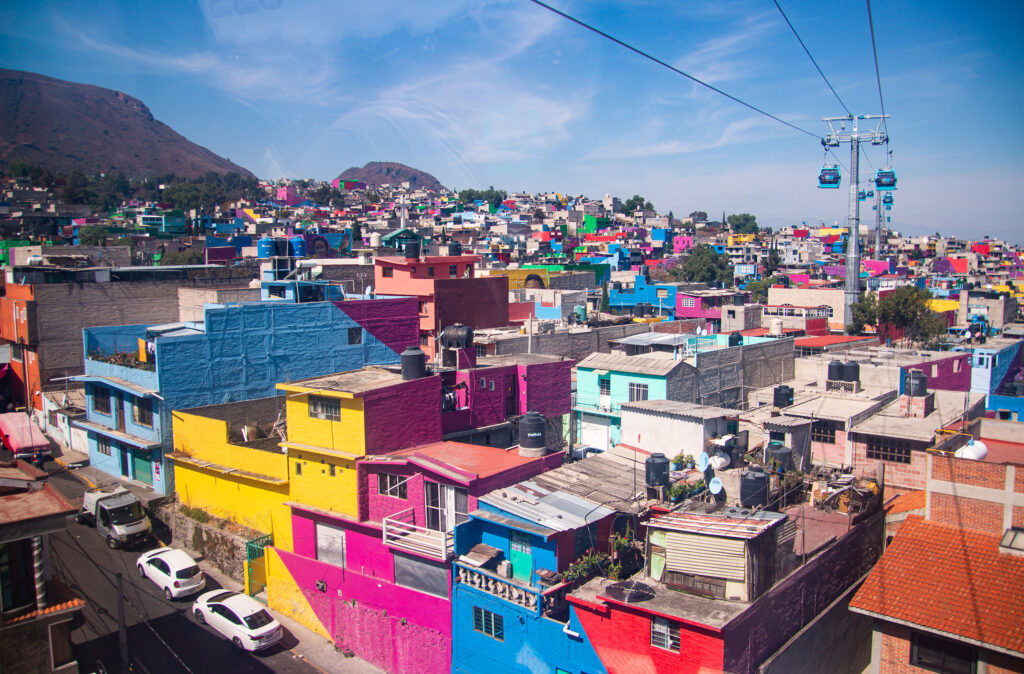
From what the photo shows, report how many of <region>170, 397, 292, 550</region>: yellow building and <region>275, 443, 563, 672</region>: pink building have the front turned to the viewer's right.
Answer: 0

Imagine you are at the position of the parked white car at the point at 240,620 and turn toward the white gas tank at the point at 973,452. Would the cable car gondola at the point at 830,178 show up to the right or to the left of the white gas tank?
left

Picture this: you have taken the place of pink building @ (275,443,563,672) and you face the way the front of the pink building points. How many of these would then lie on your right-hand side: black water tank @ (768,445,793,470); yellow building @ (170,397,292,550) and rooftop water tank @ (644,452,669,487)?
1

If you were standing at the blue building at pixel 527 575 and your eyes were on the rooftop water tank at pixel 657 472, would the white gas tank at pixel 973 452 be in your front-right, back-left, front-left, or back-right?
front-right

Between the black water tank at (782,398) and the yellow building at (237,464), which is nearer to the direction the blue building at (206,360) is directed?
the yellow building

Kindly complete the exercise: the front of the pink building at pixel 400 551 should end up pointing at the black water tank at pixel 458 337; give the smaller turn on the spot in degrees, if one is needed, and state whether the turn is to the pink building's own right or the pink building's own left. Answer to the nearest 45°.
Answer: approximately 135° to the pink building's own right

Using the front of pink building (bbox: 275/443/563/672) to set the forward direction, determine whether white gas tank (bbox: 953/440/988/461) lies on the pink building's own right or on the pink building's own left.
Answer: on the pink building's own left

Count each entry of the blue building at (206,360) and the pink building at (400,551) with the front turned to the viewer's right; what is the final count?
0

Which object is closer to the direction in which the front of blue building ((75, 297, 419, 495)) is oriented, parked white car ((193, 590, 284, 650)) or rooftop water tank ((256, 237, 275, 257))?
the parked white car

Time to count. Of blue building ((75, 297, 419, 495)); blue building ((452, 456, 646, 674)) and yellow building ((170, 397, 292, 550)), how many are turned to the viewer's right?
0

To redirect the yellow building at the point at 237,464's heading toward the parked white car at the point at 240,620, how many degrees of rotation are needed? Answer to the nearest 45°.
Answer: approximately 45° to its left

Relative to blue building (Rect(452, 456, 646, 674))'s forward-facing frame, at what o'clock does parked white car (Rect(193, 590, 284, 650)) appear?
The parked white car is roughly at 2 o'clock from the blue building.

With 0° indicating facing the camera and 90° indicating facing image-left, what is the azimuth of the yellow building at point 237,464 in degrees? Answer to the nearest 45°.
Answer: approximately 45°

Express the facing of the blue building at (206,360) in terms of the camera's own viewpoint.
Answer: facing the viewer and to the left of the viewer

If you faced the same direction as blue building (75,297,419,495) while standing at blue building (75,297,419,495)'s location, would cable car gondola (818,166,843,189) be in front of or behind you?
behind
